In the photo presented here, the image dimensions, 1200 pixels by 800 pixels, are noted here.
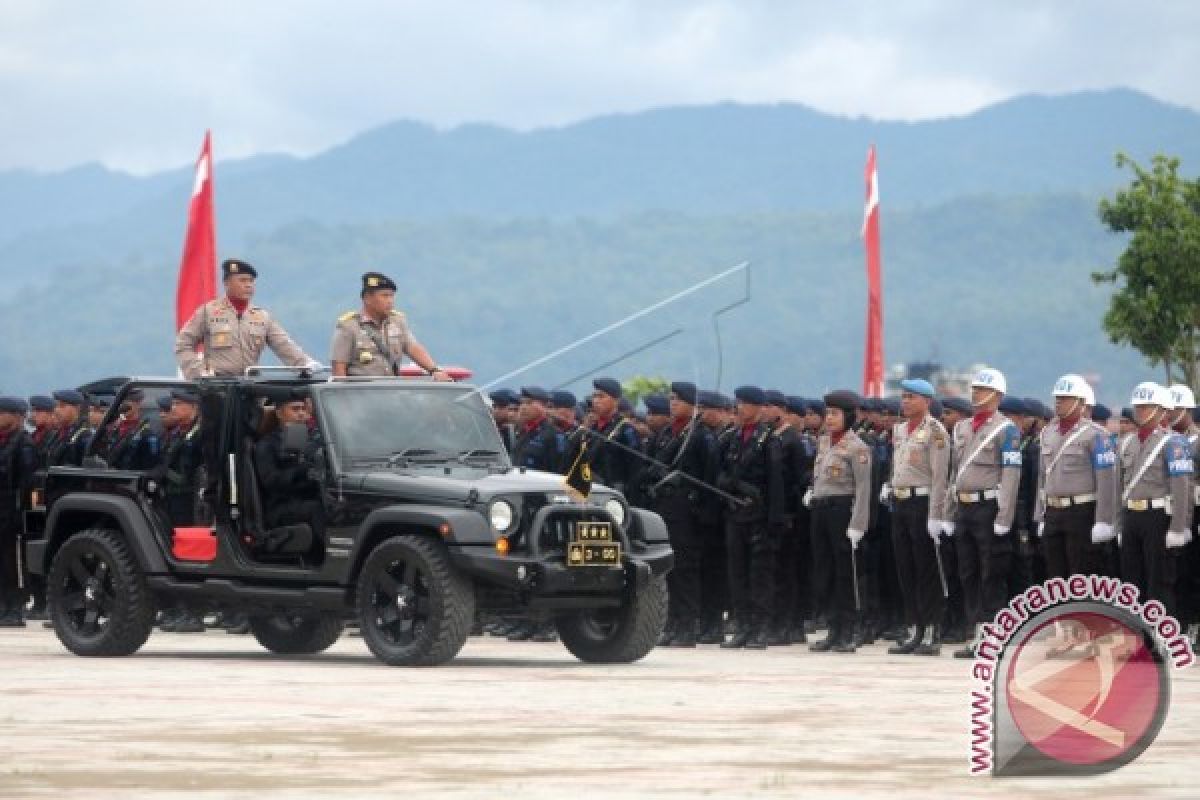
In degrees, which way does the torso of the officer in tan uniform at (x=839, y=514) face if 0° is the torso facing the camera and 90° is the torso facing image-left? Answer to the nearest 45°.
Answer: approximately 45°

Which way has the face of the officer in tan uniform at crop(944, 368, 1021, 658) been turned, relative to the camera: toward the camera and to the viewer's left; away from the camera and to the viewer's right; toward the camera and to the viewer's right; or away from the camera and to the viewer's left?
toward the camera and to the viewer's left

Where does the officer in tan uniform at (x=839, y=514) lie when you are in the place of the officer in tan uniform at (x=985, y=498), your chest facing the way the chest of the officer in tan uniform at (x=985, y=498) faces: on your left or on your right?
on your right

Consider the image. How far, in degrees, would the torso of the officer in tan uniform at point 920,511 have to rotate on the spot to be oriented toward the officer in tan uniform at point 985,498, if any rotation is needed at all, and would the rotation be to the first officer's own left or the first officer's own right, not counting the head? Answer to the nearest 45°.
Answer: approximately 90° to the first officer's own left

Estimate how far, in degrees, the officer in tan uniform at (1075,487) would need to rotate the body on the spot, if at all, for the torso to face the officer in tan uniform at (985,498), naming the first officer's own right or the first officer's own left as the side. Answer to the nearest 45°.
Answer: approximately 45° to the first officer's own right

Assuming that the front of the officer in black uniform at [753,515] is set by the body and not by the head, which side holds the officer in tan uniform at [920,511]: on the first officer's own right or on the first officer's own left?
on the first officer's own left

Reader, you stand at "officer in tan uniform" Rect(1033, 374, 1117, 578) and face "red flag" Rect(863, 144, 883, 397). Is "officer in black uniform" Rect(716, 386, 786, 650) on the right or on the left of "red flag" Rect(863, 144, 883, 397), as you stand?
left

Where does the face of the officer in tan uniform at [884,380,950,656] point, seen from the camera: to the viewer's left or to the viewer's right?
to the viewer's left

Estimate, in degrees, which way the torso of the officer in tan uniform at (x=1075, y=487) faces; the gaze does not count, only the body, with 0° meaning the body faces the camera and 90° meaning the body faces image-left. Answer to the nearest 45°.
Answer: approximately 45°

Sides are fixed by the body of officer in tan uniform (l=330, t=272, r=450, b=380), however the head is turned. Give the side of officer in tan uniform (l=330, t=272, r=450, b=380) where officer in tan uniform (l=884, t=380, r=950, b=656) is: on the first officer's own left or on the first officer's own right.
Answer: on the first officer's own left
